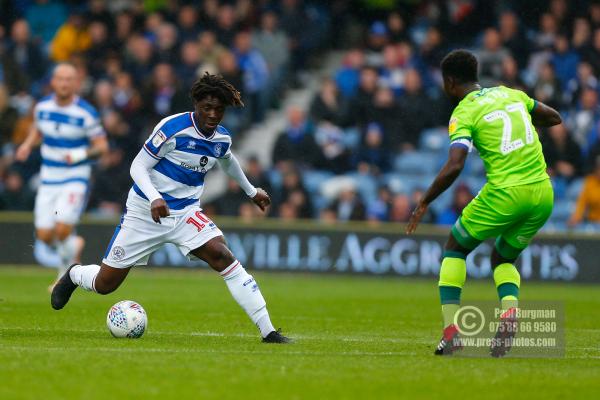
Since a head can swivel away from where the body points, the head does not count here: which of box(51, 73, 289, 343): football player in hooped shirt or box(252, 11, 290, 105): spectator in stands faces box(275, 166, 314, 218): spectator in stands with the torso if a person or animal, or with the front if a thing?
box(252, 11, 290, 105): spectator in stands

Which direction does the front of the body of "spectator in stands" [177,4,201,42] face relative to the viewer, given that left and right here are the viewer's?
facing the viewer

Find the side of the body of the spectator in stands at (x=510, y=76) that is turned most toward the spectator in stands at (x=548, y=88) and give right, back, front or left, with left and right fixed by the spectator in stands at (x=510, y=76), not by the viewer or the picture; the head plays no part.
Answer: left

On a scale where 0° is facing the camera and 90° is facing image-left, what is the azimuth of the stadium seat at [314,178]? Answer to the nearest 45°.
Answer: approximately 0°

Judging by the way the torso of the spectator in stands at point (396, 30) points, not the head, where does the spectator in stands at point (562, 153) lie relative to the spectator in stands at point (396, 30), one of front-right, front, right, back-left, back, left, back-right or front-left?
front-left

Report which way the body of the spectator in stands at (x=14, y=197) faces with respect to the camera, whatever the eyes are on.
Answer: toward the camera

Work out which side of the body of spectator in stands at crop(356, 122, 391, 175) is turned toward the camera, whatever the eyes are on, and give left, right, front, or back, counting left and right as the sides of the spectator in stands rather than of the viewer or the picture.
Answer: front

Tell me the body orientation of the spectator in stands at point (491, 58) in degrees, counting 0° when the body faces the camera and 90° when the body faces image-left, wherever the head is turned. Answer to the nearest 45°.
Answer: approximately 0°

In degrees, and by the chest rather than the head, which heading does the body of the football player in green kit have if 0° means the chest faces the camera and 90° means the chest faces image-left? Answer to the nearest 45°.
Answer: approximately 135°

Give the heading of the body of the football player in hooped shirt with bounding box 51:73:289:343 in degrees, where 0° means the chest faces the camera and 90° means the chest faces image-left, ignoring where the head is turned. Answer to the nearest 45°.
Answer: approximately 315°

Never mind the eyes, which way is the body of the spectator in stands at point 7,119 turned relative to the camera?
toward the camera
